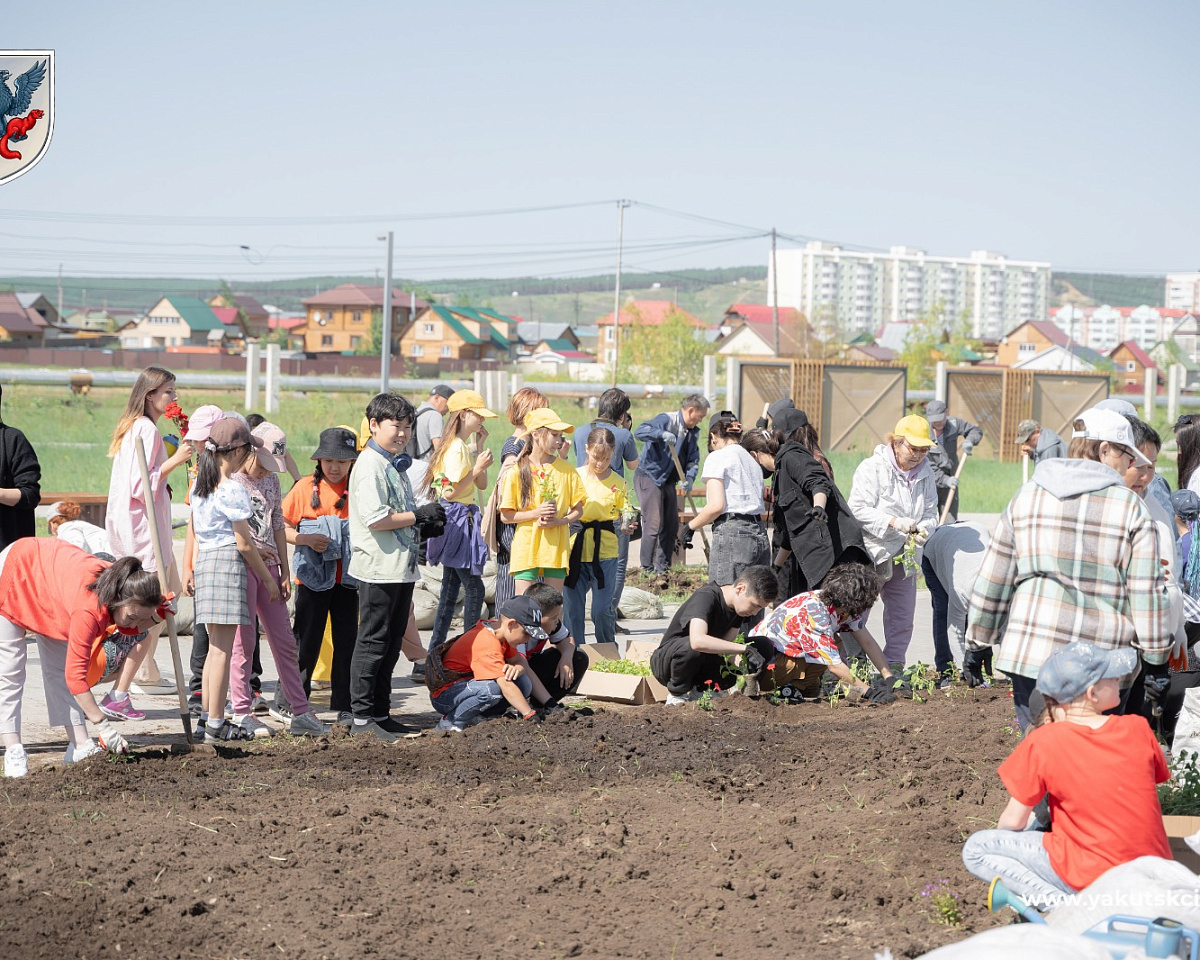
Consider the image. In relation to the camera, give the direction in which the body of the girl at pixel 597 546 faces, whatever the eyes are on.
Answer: toward the camera

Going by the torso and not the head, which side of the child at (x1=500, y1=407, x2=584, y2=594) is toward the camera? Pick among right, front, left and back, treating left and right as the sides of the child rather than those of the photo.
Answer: front

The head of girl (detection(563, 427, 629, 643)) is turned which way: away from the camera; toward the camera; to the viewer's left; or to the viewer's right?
toward the camera

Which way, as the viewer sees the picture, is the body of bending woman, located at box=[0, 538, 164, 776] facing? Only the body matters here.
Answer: to the viewer's right

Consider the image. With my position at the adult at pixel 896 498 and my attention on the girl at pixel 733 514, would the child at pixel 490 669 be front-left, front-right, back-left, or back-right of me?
front-left

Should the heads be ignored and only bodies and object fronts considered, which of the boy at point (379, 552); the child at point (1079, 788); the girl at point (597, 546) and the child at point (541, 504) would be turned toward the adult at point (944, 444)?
the child at point (1079, 788)

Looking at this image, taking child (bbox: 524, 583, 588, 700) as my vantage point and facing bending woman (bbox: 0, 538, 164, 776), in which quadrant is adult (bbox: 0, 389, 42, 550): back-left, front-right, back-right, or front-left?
front-right

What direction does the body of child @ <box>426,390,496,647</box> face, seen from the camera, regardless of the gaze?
to the viewer's right

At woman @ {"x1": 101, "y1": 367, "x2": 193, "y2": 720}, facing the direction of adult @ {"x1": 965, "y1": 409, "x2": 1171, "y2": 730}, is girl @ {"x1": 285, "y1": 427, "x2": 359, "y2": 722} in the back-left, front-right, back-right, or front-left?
front-left

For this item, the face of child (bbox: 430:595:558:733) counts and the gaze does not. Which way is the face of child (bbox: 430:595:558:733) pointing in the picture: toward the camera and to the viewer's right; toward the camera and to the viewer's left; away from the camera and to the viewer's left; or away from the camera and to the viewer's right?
toward the camera and to the viewer's right

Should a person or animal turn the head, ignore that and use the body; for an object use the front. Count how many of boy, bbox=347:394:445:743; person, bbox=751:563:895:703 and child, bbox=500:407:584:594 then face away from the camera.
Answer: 0

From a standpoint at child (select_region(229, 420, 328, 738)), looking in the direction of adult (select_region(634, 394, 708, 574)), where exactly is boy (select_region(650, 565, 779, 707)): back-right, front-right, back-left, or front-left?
front-right

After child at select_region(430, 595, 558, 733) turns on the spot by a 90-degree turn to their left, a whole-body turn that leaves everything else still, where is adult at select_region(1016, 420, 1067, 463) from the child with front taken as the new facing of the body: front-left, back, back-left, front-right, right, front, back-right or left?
front-right

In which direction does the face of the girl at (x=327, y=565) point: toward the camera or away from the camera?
toward the camera

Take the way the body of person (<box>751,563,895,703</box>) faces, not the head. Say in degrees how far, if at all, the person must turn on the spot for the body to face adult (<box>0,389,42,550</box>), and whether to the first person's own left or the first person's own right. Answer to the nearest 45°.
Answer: approximately 135° to the first person's own right

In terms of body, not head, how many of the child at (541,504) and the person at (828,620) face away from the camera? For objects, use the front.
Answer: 0

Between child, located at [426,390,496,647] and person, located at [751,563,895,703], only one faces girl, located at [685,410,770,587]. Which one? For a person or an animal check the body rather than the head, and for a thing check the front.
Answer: child, located at [426,390,496,647]
